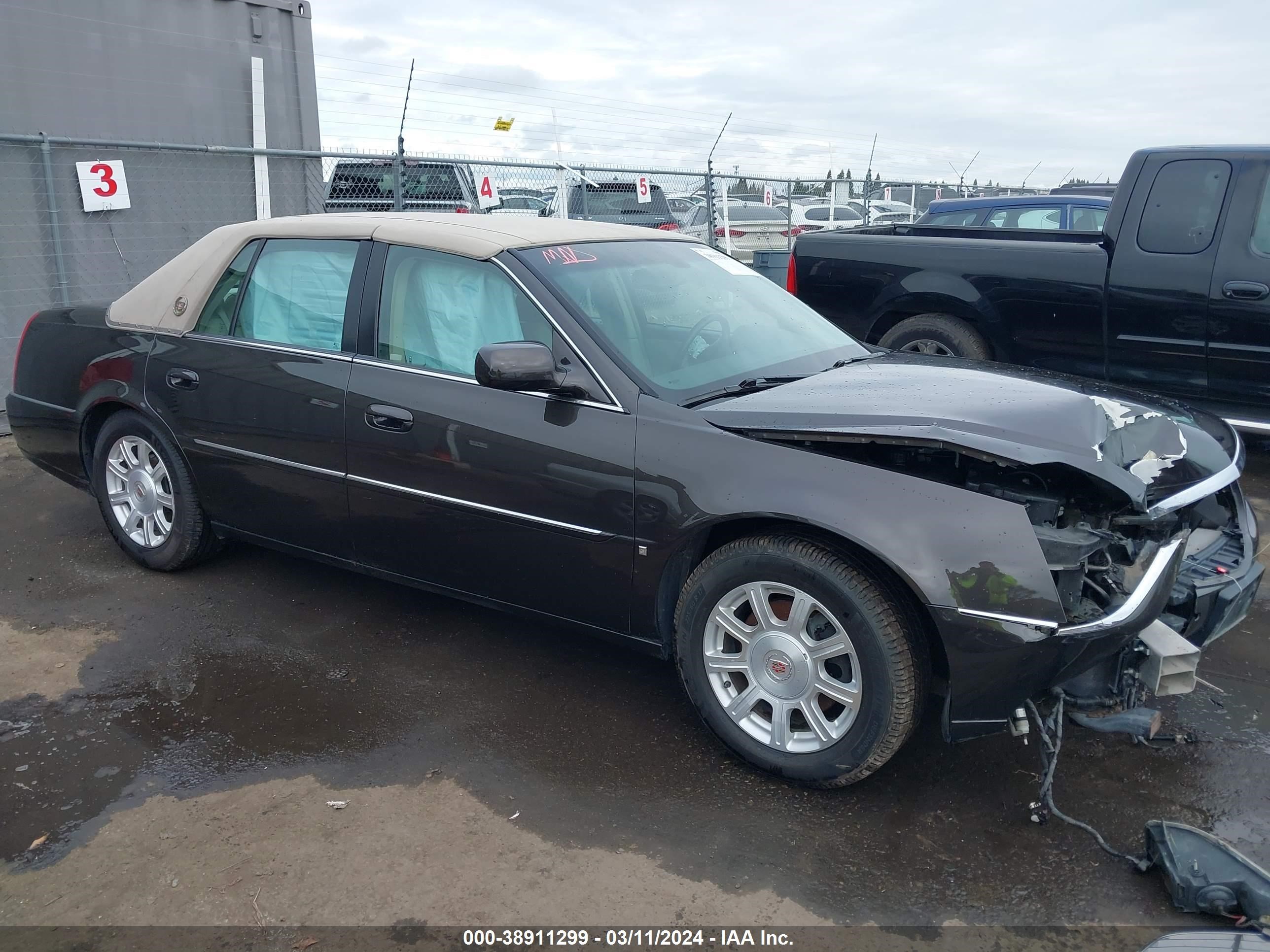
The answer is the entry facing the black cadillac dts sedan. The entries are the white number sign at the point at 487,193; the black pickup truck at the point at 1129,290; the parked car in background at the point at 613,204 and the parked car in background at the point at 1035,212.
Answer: the white number sign

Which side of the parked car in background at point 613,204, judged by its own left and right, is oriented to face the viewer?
back

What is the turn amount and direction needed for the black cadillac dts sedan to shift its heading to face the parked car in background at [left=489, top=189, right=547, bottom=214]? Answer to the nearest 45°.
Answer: approximately 135° to its left

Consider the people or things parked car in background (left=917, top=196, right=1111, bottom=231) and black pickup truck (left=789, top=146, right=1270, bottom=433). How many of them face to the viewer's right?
2

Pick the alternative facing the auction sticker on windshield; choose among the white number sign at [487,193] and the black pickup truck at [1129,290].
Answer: the white number sign

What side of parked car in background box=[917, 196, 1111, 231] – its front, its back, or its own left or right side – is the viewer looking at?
right

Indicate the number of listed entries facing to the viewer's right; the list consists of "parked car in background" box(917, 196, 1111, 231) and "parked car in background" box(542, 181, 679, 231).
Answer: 1

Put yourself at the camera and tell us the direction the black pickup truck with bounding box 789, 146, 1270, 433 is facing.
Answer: facing to the right of the viewer

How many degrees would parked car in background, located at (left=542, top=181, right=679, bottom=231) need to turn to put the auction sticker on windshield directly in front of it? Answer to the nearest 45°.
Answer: approximately 180°

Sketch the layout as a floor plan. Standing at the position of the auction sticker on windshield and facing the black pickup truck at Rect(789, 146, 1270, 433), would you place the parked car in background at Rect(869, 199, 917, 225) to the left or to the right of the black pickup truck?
left

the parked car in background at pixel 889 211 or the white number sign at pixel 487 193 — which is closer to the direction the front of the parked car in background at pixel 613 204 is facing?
the parked car in background
